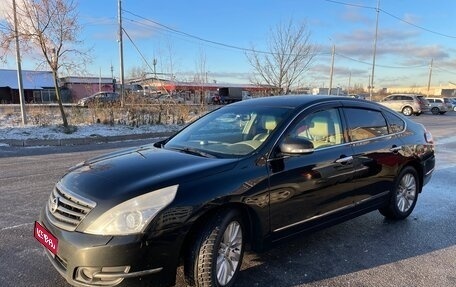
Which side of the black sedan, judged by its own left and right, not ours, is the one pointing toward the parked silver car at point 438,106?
back
